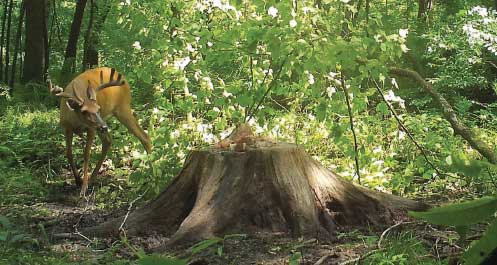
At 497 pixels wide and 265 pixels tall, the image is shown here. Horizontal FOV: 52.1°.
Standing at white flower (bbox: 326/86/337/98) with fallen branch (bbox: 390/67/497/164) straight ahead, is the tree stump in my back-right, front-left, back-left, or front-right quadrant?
back-right

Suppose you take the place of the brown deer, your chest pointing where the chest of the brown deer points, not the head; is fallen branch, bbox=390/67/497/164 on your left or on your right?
on your left

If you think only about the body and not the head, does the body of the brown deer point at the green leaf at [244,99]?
no

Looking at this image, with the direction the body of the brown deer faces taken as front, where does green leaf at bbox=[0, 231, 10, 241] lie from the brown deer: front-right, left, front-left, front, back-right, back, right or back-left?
front-left

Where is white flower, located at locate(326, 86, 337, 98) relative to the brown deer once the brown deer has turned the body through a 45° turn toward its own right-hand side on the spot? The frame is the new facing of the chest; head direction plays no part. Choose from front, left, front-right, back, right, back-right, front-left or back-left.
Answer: back-left

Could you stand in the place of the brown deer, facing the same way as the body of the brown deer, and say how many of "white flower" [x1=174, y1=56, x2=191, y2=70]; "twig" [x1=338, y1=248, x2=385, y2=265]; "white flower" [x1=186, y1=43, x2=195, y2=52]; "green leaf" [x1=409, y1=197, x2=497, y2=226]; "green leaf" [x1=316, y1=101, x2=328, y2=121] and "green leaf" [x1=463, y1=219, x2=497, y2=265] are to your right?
0

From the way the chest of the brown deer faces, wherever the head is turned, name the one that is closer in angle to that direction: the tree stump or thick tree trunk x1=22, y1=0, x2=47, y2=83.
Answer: the tree stump

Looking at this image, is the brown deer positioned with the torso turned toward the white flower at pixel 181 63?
no

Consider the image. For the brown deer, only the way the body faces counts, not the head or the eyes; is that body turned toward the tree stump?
no

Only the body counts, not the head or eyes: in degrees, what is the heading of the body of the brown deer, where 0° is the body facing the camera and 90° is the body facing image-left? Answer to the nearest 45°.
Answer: approximately 45°

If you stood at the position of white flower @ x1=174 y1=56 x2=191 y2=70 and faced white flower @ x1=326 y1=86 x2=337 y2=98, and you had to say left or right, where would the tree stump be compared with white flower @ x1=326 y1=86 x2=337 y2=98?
right

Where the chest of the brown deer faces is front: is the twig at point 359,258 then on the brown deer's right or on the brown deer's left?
on the brown deer's left

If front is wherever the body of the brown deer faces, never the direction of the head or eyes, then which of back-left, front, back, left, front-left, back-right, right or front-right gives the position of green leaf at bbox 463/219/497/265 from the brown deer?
front-left

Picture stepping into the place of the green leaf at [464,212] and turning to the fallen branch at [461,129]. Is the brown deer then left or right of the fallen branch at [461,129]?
left
